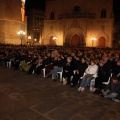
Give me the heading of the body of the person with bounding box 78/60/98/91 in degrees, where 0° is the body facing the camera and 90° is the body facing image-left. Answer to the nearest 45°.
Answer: approximately 45°

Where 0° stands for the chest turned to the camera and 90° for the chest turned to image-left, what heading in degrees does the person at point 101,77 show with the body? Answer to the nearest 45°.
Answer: approximately 45°

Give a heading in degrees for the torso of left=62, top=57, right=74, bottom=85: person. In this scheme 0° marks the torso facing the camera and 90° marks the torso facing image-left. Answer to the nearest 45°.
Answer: approximately 45°

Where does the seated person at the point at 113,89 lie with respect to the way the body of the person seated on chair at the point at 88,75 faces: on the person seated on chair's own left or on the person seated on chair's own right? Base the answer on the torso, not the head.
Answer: on the person seated on chair's own left

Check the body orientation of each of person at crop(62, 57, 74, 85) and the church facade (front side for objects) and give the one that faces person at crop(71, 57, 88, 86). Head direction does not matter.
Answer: the church facade

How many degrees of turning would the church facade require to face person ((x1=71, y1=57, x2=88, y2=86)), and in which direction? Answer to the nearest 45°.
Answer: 0° — it already faces them

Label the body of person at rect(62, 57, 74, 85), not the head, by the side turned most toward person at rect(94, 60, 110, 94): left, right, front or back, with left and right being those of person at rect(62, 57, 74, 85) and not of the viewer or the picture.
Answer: left

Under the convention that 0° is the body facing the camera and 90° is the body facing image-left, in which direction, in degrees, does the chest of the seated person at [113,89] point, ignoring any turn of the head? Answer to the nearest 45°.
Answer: approximately 45°

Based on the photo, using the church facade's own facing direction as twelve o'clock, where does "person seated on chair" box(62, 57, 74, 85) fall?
The person seated on chair is roughly at 12 o'clock from the church facade.
